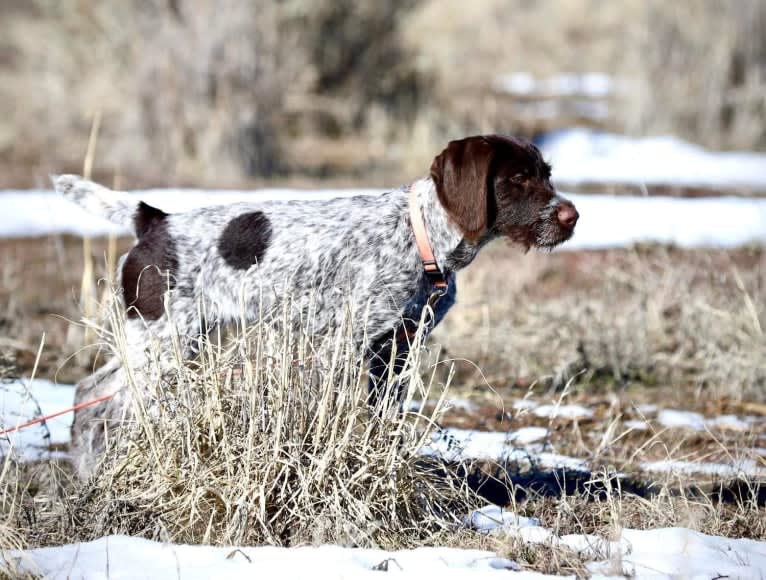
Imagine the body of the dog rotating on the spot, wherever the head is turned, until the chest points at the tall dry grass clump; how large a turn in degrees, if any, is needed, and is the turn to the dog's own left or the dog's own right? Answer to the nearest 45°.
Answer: approximately 90° to the dog's own right

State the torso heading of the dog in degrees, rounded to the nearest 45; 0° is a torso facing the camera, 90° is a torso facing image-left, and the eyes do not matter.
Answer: approximately 270°
